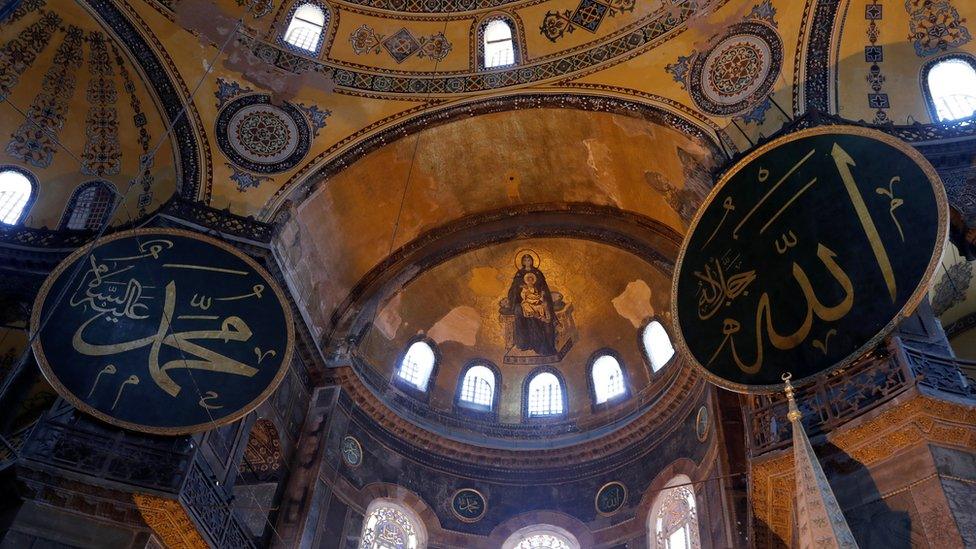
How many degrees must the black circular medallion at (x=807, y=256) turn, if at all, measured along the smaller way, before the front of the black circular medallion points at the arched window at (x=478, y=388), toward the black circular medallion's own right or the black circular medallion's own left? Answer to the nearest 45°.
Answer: approximately 90° to the black circular medallion's own right

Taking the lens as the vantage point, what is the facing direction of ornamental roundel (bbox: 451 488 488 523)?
facing the viewer

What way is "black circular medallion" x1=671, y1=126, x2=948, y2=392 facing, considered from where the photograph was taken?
facing the viewer and to the left of the viewer

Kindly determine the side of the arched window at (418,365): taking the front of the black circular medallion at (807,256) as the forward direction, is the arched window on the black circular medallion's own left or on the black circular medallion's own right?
on the black circular medallion's own right

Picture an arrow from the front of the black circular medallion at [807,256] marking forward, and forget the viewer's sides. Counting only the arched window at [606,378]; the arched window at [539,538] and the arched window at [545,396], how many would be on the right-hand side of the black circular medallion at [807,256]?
3

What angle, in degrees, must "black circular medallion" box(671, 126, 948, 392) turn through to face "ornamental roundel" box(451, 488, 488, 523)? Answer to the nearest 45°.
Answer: approximately 90° to its right

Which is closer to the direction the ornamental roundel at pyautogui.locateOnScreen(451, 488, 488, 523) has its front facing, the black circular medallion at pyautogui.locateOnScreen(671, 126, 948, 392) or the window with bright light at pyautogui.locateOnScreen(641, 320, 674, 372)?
the black circular medallion

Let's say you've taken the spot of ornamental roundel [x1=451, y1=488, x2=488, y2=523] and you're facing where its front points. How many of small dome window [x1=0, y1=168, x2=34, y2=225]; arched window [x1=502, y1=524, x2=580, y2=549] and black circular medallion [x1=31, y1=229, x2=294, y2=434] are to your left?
1

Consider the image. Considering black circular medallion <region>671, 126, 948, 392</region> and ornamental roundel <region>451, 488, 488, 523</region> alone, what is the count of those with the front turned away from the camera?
0

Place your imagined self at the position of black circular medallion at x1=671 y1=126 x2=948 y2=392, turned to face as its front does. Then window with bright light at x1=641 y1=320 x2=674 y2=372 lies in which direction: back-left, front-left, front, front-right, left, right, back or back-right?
right

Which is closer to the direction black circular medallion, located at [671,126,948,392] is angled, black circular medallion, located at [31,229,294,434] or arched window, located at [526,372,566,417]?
the black circular medallion
